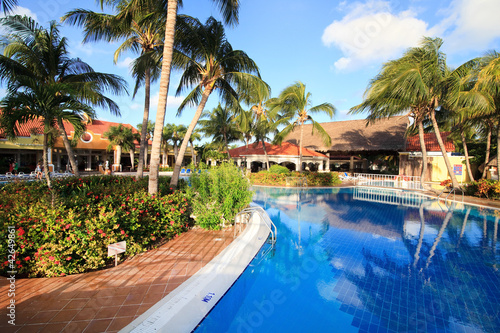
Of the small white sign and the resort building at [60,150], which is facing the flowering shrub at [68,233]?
the resort building

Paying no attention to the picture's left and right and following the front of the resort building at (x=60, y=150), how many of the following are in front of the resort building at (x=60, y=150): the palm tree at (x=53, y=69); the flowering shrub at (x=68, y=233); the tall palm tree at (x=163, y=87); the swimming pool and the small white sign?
5

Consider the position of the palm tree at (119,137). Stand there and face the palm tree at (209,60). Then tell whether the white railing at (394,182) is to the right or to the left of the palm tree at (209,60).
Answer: left

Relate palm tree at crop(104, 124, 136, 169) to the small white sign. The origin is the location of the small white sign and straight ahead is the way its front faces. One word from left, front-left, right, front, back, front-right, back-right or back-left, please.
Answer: back-left

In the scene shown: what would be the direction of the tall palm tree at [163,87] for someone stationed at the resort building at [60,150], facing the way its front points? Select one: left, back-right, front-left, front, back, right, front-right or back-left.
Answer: front

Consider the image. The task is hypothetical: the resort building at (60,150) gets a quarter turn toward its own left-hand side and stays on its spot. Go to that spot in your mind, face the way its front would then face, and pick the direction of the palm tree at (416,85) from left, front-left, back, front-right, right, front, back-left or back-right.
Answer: front-right

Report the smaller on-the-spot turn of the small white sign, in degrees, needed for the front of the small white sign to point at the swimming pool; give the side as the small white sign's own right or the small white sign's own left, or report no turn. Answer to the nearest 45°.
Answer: approximately 45° to the small white sign's own left

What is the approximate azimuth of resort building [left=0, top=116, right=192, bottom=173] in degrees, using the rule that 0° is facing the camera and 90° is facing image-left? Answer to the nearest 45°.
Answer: approximately 0°

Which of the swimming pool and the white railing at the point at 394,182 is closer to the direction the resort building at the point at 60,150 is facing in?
the swimming pool

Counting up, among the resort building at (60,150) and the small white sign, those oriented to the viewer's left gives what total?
0

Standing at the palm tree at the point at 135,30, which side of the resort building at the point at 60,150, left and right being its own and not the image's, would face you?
front

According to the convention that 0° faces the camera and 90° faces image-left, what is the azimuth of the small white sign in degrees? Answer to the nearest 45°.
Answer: approximately 315°
